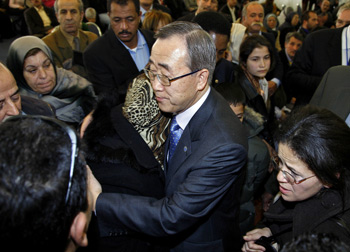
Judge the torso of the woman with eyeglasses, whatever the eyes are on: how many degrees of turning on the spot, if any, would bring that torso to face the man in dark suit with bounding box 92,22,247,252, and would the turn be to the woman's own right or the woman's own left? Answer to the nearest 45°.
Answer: approximately 45° to the woman's own right

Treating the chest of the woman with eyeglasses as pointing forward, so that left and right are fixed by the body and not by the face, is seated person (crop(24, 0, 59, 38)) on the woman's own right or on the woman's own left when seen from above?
on the woman's own right

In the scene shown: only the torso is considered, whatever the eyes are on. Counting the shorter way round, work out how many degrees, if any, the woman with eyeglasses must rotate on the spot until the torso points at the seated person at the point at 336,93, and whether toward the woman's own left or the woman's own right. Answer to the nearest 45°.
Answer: approximately 135° to the woman's own right

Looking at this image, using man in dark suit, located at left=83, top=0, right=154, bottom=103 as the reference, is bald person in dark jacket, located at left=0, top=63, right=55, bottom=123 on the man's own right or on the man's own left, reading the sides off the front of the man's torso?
on the man's own right

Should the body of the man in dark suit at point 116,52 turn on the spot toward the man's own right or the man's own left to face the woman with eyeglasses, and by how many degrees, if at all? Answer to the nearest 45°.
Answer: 0° — they already face them

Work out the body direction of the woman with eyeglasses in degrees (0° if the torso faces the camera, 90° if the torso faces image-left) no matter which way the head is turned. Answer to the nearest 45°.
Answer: approximately 45°
